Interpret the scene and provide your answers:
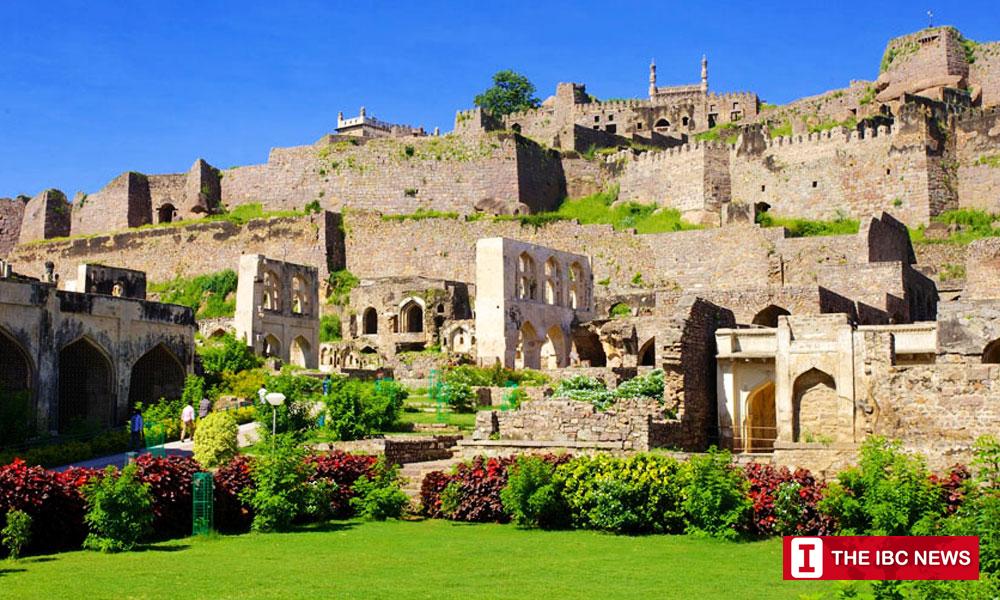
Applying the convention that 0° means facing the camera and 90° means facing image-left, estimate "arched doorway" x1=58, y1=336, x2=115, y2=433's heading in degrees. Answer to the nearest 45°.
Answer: approximately 315°

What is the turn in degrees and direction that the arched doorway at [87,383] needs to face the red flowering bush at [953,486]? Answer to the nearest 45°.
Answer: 0° — it already faces it

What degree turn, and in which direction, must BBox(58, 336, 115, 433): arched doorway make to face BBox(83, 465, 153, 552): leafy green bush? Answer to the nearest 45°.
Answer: approximately 45° to its right

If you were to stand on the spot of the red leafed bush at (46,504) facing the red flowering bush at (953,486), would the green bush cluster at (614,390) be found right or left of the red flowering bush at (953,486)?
left

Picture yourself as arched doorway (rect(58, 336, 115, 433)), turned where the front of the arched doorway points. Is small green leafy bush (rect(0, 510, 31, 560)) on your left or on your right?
on your right

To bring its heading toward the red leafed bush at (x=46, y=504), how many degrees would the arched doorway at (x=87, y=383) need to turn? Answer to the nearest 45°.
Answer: approximately 45° to its right

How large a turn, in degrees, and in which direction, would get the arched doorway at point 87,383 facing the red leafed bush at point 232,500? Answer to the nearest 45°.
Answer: approximately 45° to its right
